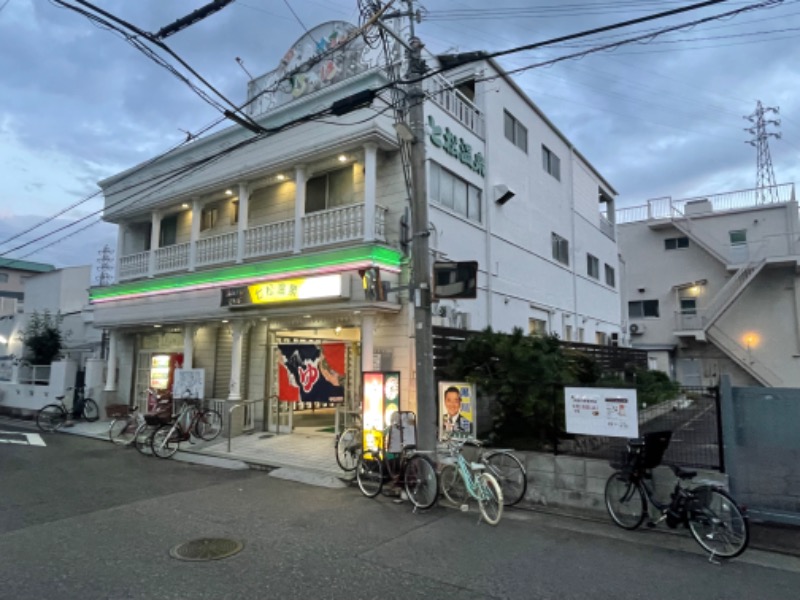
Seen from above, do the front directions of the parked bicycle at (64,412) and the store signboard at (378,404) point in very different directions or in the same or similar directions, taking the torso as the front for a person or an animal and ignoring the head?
very different directions

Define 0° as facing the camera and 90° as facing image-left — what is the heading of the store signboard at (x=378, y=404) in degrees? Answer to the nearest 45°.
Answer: approximately 0°

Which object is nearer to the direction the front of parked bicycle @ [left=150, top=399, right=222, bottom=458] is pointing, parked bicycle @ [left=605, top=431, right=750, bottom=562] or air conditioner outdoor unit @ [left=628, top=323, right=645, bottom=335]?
the air conditioner outdoor unit

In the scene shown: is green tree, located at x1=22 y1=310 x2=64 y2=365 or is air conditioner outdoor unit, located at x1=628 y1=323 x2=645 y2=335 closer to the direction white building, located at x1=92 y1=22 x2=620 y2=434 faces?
the green tree

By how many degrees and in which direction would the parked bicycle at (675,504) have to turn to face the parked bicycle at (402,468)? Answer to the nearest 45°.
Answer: approximately 45° to its left

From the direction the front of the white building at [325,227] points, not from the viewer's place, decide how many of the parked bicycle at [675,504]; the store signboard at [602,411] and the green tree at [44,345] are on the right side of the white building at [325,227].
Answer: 1

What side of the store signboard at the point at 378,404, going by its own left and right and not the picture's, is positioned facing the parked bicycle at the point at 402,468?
front

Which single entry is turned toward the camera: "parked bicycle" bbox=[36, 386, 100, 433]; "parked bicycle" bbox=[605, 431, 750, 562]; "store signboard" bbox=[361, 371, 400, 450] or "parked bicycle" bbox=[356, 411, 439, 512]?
the store signboard
